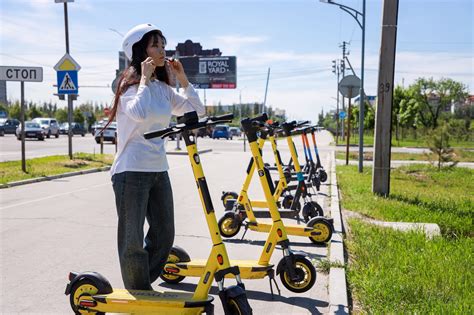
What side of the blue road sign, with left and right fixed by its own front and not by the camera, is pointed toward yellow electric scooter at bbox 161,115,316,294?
front

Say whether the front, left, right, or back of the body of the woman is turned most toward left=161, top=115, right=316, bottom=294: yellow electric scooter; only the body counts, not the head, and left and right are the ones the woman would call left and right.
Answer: left

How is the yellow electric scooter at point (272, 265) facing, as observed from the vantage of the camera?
facing to the right of the viewer

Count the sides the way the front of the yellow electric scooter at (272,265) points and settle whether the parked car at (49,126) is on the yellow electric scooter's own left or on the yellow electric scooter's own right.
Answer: on the yellow electric scooter's own left

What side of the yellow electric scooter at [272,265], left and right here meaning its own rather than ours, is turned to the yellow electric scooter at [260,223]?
left

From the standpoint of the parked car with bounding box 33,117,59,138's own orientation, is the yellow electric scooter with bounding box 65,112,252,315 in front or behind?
in front

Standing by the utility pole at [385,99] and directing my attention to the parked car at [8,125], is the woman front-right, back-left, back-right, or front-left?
back-left

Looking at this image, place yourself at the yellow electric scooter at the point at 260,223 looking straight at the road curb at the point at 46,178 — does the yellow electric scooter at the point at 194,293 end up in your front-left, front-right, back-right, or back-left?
back-left
